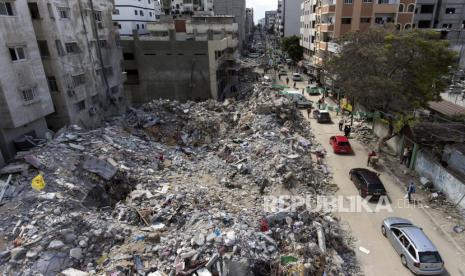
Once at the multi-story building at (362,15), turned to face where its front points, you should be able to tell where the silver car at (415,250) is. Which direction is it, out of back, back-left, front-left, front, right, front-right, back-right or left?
front-left

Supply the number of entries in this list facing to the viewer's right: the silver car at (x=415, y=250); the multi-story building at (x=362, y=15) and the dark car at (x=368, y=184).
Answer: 0

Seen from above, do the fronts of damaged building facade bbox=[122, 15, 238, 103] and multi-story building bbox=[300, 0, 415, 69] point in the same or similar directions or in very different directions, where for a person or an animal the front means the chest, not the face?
very different directions

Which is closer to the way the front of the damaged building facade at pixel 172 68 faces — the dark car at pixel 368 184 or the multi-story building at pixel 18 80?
the dark car

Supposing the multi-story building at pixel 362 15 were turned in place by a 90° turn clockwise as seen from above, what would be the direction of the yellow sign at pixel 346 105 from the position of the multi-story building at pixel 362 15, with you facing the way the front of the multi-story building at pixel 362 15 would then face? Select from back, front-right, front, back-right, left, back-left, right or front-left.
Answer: back-left

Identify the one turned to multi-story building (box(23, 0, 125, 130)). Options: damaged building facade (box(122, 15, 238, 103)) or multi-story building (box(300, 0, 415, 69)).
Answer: multi-story building (box(300, 0, 415, 69))
